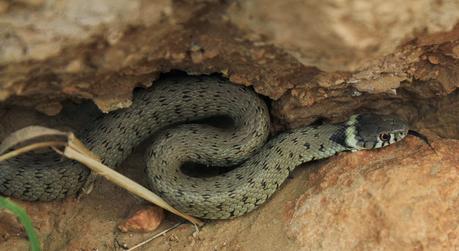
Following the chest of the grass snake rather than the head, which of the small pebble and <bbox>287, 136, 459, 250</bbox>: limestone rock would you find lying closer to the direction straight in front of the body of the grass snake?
the limestone rock

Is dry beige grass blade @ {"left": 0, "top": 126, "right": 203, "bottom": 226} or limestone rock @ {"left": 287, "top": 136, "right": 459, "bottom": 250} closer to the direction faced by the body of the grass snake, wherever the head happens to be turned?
the limestone rock

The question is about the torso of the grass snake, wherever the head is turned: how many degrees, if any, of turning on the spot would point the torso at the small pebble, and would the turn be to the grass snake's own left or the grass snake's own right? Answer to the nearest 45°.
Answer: approximately 135° to the grass snake's own right

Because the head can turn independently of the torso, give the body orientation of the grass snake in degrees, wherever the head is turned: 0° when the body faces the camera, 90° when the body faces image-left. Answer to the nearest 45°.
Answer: approximately 270°
